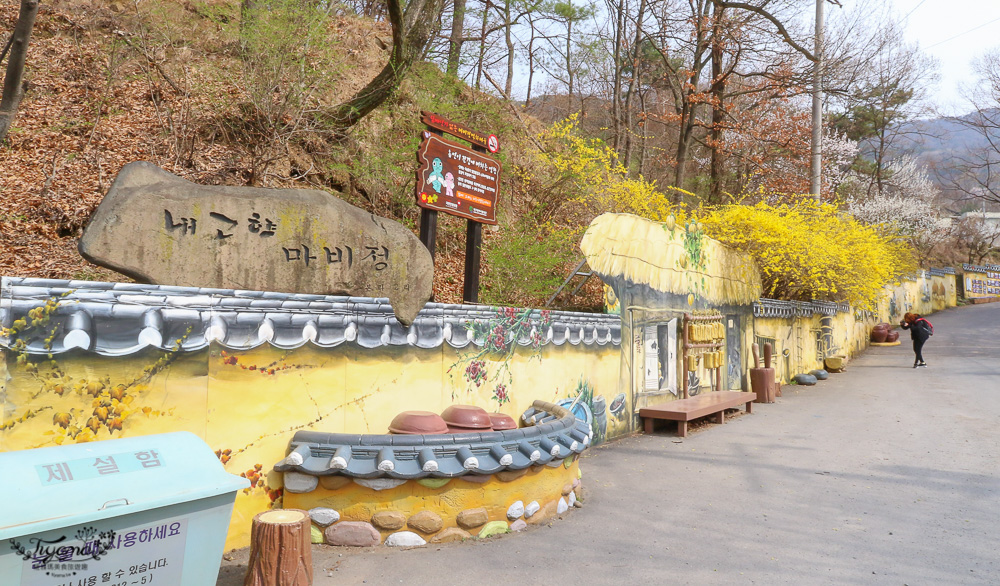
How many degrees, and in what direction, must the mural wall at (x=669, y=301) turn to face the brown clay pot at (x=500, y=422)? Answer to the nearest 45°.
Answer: approximately 45° to its right

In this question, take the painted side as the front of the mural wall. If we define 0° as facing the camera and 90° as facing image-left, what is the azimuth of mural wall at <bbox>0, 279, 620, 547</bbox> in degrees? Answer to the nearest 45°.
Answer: approximately 315°

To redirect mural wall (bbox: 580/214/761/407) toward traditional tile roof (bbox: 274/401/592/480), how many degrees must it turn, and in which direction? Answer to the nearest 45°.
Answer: approximately 45° to its right

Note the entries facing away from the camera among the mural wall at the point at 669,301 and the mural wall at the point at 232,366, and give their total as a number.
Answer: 0

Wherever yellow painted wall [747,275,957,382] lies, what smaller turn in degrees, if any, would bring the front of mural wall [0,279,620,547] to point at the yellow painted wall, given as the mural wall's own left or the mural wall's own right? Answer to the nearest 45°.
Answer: approximately 90° to the mural wall's own left

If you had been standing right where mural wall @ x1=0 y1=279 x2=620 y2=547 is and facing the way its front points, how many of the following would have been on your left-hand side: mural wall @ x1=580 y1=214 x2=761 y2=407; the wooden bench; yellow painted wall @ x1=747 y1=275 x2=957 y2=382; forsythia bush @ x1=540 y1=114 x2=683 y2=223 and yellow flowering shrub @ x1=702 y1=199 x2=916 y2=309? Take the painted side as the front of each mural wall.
5

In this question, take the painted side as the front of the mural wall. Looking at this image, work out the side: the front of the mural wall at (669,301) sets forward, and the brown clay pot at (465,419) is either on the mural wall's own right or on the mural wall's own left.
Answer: on the mural wall's own right

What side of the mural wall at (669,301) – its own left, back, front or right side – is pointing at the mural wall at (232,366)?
right

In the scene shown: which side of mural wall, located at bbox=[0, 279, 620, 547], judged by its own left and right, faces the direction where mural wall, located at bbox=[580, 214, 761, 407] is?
left
